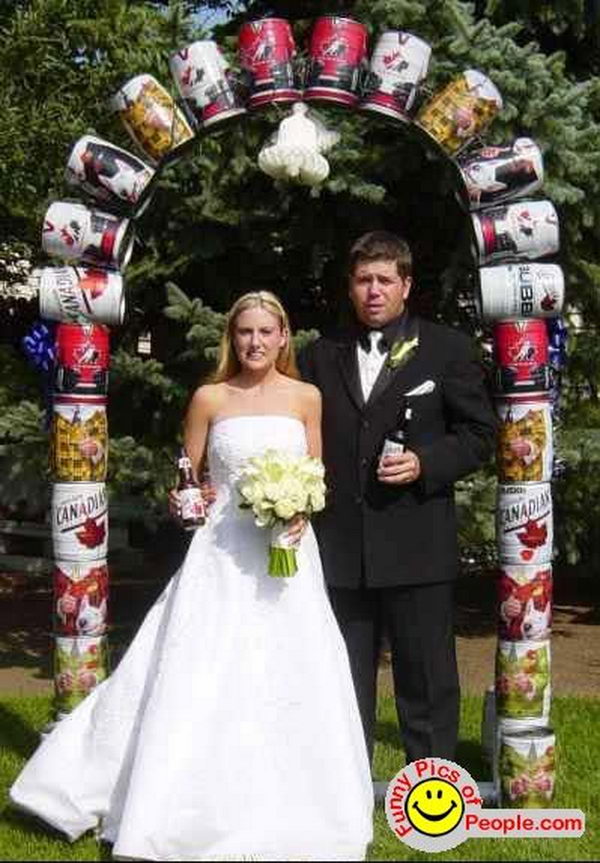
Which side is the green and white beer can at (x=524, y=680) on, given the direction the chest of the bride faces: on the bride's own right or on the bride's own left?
on the bride's own left

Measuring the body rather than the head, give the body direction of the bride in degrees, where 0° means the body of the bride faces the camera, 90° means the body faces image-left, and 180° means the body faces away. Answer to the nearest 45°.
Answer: approximately 0°

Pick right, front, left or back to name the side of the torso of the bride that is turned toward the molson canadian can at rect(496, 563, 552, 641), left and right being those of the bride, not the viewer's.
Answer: left
